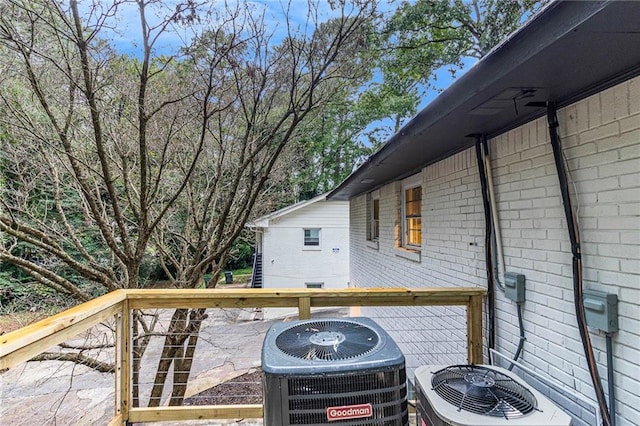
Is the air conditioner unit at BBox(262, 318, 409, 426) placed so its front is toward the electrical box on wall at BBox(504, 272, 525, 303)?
no

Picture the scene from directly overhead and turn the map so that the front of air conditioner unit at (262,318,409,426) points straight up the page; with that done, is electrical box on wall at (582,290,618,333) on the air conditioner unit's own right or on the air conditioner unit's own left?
on the air conditioner unit's own left

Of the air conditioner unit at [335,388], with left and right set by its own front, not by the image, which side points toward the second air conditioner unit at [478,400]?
left

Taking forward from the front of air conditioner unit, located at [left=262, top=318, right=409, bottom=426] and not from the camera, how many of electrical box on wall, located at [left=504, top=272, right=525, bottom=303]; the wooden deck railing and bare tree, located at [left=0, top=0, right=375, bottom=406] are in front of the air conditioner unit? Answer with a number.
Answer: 0

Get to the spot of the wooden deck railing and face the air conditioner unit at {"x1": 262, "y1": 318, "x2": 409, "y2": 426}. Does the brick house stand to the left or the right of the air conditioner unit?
left

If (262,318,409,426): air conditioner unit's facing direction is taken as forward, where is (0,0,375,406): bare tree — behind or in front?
behind

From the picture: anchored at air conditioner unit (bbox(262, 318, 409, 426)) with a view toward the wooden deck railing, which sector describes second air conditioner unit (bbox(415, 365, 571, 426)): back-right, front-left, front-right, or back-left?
back-right

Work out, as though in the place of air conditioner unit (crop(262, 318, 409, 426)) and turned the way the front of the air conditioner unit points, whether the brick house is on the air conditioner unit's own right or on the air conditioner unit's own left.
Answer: on the air conditioner unit's own left

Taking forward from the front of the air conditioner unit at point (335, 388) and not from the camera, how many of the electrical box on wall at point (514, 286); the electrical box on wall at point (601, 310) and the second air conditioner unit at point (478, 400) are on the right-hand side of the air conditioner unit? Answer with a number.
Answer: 0

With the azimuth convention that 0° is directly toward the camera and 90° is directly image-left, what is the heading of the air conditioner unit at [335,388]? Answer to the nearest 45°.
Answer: approximately 0°

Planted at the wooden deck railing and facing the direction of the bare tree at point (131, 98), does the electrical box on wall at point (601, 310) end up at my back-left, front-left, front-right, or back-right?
back-right
